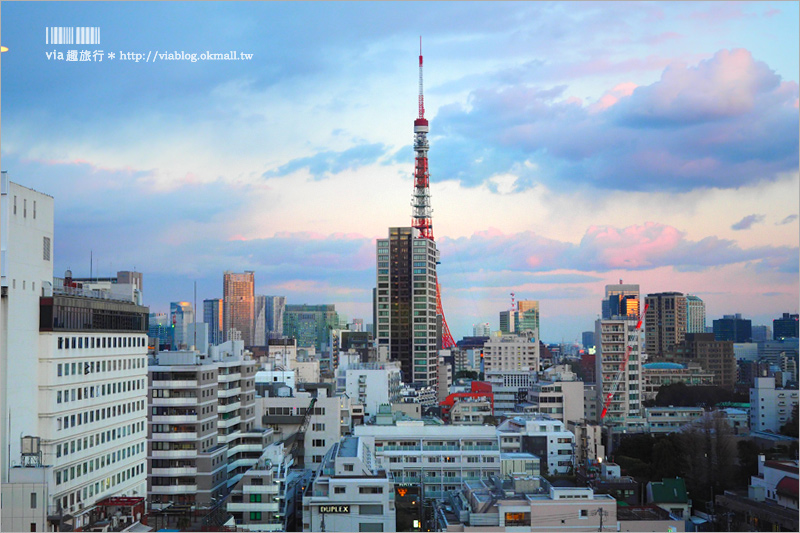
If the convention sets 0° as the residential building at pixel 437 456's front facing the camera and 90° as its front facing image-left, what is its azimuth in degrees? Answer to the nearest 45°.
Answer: approximately 0°

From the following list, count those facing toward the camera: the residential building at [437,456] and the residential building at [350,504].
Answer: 2

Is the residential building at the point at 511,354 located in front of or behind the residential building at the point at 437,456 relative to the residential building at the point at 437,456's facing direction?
behind

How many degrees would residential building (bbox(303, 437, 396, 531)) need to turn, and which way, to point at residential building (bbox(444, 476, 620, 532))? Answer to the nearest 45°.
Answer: approximately 90° to its left

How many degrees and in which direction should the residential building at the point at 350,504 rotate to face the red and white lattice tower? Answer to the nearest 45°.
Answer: approximately 180°

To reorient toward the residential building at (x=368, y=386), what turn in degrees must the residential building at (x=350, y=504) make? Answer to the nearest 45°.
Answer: approximately 180°

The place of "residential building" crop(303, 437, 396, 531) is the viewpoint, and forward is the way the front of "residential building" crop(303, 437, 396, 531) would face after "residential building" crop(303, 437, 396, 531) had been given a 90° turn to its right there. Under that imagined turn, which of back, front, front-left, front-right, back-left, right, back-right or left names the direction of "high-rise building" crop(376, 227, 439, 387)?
right

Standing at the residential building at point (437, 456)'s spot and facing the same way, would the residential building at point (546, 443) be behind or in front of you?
behind
